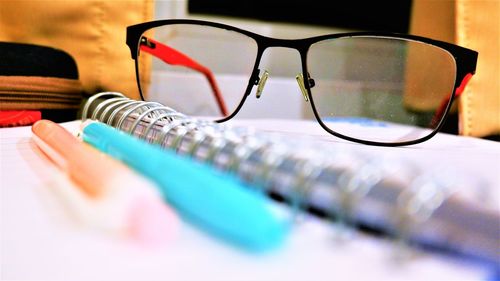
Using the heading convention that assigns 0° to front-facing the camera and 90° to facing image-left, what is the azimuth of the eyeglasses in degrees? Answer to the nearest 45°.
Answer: approximately 45°
